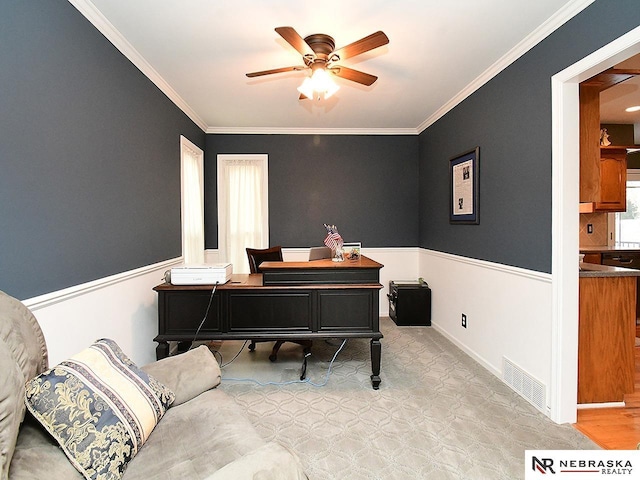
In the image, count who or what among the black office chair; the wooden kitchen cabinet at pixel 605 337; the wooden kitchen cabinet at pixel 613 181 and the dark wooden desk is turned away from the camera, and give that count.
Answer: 1

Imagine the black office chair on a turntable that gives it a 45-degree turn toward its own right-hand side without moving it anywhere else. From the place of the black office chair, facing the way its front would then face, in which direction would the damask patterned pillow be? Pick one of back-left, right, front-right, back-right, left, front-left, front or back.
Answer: front

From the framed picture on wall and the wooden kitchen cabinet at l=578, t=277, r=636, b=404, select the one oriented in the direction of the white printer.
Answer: the framed picture on wall

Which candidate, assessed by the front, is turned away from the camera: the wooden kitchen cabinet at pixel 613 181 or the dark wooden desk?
the dark wooden desk

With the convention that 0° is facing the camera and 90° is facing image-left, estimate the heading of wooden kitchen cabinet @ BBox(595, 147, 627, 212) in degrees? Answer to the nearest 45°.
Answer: approximately 0°

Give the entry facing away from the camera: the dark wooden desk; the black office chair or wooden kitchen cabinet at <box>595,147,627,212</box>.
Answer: the dark wooden desk

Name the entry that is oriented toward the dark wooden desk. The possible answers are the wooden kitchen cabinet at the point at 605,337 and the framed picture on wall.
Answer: the framed picture on wall

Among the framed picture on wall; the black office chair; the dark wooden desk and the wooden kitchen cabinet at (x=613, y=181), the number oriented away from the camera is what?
1

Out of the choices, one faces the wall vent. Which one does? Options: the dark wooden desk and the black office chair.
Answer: the black office chair

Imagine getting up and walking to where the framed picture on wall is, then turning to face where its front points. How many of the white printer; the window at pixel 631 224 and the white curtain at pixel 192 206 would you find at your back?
1

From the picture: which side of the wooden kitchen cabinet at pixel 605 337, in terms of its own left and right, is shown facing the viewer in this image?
right

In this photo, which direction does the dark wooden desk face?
away from the camera

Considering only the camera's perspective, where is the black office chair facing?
facing the viewer and to the right of the viewer

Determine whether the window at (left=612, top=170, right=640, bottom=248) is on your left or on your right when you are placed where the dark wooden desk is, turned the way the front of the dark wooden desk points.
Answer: on your right

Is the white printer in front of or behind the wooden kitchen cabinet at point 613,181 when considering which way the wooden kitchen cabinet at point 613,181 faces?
in front
